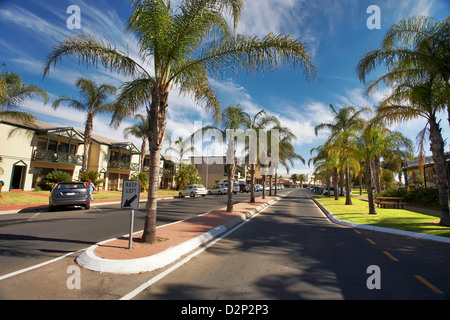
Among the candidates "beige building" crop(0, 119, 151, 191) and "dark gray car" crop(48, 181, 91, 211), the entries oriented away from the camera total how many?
1

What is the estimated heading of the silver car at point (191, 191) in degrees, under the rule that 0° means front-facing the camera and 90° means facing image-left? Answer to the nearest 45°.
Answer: approximately 135°

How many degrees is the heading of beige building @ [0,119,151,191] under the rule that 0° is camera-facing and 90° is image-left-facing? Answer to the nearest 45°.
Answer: approximately 315°

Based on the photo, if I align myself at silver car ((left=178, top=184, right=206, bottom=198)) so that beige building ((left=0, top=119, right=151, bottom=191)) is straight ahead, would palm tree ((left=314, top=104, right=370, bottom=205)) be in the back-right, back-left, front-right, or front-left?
back-left

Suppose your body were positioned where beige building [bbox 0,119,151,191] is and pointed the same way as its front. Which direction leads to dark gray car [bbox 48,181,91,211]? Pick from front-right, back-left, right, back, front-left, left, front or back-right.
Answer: front-right

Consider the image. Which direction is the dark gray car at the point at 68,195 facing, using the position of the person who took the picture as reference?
facing away from the viewer

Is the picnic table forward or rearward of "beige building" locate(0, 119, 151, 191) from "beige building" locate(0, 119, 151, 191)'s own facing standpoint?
forward

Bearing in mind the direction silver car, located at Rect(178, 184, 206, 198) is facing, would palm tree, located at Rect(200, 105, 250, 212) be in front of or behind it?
behind

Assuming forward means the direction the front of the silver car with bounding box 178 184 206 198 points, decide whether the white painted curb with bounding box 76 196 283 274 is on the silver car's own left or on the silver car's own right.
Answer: on the silver car's own left

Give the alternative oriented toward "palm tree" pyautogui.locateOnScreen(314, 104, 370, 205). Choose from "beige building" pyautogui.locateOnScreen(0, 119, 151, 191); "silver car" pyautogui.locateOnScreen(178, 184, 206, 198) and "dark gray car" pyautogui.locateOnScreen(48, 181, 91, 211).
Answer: the beige building

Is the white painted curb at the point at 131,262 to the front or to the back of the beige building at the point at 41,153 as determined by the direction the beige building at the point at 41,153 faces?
to the front

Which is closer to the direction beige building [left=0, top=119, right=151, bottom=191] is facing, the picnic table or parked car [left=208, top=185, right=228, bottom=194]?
the picnic table

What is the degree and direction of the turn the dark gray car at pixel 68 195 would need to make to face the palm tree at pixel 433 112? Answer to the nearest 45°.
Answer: approximately 135° to its right

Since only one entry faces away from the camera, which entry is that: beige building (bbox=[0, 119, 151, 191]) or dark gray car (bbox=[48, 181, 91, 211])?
the dark gray car

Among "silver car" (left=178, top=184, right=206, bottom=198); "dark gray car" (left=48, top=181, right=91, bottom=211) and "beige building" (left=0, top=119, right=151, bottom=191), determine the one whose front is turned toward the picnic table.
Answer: the beige building

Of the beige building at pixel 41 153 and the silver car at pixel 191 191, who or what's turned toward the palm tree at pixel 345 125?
the beige building

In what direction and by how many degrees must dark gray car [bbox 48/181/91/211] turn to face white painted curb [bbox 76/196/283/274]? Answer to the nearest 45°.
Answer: approximately 180°

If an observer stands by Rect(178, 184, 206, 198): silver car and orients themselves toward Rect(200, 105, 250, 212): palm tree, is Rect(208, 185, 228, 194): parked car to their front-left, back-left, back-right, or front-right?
back-left
